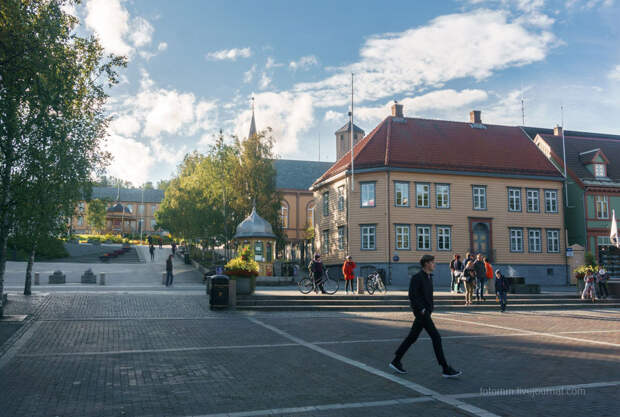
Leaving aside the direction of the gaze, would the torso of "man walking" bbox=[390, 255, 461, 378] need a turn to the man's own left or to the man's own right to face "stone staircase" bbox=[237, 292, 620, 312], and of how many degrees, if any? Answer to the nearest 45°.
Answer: approximately 90° to the man's own left

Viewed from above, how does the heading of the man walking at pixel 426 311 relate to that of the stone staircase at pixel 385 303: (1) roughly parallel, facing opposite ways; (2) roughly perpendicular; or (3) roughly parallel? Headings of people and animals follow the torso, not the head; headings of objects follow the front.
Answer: roughly perpendicular

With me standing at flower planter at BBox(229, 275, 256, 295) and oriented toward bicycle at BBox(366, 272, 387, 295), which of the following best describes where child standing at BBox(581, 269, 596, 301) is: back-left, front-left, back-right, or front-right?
front-right

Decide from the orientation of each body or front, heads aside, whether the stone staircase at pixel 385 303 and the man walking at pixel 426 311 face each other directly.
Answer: no

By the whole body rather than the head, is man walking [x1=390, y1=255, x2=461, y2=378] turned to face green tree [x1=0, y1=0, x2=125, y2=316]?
no

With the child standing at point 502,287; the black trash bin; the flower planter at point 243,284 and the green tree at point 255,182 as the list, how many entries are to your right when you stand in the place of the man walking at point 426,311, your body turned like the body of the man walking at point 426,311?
0

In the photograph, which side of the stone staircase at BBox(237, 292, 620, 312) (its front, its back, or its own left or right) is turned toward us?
front

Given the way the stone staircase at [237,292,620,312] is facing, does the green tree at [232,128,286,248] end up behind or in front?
behind

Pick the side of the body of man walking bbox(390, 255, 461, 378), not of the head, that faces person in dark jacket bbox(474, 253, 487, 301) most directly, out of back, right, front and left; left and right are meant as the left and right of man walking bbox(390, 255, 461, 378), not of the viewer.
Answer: left

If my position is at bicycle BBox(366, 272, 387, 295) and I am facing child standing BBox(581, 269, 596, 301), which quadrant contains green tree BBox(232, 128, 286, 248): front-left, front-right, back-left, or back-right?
back-left

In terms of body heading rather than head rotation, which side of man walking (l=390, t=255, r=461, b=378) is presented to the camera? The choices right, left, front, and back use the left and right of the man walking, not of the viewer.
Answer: right
